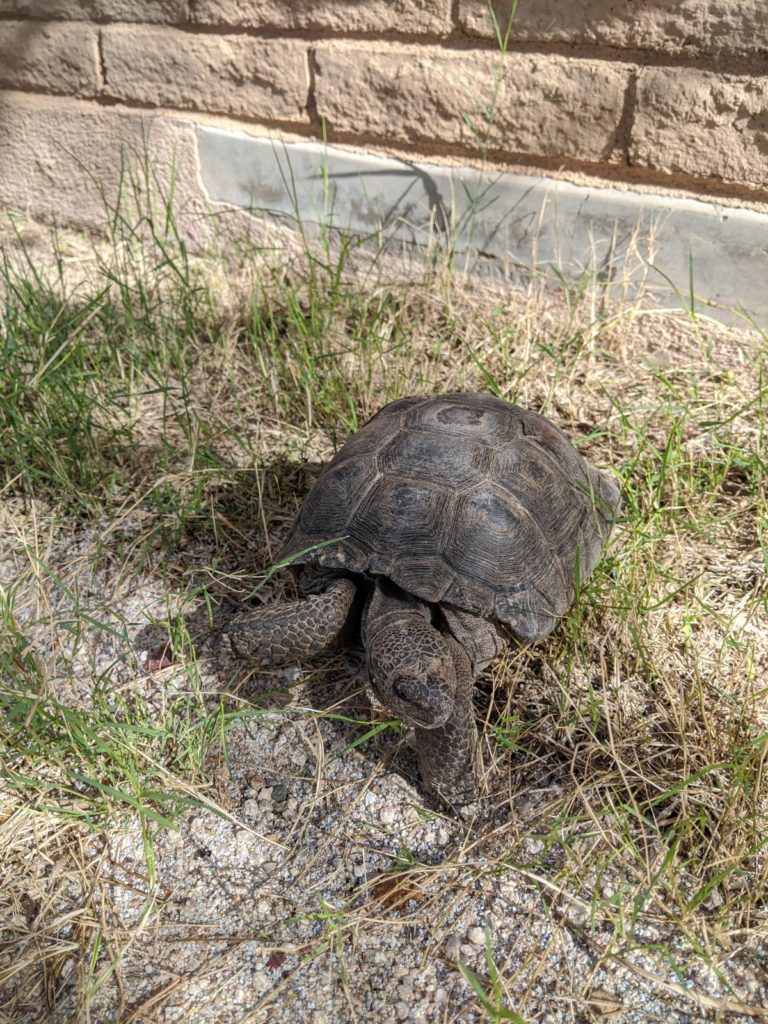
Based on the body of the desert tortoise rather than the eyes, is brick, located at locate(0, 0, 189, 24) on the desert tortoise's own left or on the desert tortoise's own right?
on the desert tortoise's own right

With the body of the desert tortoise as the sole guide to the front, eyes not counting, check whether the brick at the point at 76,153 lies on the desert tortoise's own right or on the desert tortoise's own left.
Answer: on the desert tortoise's own right

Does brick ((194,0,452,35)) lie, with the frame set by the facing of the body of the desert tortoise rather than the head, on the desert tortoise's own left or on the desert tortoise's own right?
on the desert tortoise's own right

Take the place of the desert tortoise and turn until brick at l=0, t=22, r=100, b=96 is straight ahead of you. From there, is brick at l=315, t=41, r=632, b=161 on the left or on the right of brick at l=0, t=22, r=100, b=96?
right

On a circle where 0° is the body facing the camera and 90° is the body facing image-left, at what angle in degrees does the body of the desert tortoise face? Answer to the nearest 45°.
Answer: approximately 45°

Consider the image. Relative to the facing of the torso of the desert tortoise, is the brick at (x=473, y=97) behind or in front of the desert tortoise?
behind

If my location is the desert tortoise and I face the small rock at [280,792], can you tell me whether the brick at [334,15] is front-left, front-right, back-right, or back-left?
back-right

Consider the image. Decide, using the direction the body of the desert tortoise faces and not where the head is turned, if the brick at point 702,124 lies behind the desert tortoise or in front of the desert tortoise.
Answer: behind

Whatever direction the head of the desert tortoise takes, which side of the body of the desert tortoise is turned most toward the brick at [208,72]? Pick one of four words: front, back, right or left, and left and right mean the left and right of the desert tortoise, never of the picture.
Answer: right

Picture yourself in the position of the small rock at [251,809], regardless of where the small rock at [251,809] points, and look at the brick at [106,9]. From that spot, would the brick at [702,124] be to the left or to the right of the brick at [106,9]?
right
